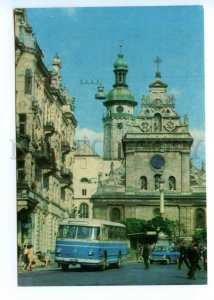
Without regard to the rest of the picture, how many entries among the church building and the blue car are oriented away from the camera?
0

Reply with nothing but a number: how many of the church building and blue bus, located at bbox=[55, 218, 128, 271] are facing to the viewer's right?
0

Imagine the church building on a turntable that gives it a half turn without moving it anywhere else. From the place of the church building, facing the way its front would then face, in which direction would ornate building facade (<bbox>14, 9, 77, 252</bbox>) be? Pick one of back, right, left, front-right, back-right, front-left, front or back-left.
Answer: left

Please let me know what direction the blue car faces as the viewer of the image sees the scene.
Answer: facing the viewer and to the left of the viewer

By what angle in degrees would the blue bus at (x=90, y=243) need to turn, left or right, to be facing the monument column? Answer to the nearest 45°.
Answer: approximately 135° to its left

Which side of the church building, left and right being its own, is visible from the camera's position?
front

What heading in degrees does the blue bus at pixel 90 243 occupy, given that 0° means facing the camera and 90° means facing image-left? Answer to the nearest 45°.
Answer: approximately 45°

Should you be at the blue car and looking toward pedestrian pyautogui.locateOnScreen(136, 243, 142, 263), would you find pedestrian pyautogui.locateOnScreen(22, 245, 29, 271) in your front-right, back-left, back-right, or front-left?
front-left
